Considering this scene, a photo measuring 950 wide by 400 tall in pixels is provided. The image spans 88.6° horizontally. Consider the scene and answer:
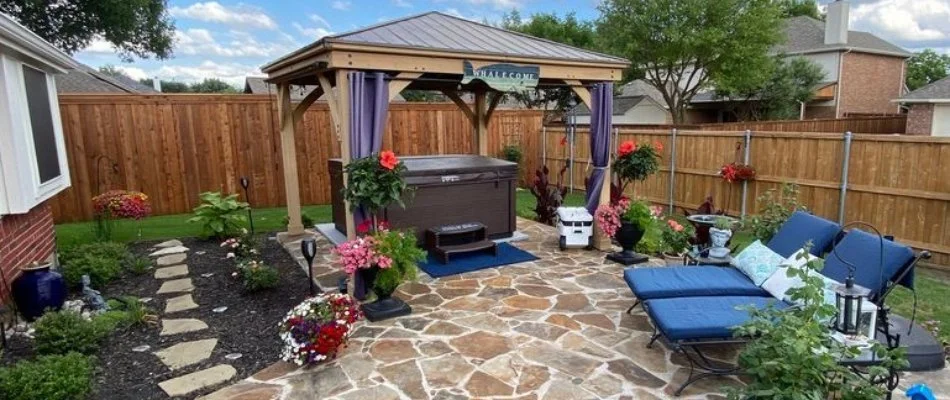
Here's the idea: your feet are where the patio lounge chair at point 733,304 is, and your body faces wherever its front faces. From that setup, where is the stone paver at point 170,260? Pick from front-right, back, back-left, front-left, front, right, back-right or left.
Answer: front-right

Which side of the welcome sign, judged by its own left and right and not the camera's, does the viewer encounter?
front

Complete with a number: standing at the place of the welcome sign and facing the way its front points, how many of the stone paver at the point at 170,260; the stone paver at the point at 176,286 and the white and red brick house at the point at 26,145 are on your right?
3

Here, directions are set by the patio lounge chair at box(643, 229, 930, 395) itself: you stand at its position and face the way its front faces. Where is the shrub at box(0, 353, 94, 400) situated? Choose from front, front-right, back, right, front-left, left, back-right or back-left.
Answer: front

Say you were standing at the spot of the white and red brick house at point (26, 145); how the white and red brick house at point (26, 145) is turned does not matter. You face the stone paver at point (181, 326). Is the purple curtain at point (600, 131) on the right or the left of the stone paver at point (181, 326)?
left

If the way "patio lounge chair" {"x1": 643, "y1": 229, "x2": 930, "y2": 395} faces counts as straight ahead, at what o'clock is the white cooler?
The white cooler is roughly at 3 o'clock from the patio lounge chair.

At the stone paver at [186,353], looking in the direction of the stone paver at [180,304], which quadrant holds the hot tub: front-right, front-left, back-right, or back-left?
front-right

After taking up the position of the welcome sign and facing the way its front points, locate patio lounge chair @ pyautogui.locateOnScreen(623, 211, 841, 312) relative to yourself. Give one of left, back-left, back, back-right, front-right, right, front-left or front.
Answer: front-left

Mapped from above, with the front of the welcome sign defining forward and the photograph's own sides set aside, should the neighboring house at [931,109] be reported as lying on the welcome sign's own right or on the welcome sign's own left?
on the welcome sign's own left

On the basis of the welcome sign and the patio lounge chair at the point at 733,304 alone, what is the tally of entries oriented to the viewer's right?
0

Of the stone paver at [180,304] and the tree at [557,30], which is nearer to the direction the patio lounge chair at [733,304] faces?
the stone paver

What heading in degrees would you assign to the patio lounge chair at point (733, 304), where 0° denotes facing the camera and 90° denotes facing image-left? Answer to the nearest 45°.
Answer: approximately 45°

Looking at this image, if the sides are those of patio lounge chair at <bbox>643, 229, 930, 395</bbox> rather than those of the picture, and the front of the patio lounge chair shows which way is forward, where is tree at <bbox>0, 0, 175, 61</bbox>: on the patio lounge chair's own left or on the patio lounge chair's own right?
on the patio lounge chair's own right

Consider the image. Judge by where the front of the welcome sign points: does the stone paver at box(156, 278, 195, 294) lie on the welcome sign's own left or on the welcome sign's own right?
on the welcome sign's own right

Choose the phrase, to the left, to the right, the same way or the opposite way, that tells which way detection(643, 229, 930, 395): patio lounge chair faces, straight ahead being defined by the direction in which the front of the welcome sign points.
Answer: to the right

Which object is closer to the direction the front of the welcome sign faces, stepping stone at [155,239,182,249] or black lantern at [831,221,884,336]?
the black lantern

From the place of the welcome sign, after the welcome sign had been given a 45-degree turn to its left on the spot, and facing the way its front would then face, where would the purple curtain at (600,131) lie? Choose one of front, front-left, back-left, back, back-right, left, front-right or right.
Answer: left

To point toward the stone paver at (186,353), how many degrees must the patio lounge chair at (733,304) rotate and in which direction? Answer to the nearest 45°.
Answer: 0° — it already faces it

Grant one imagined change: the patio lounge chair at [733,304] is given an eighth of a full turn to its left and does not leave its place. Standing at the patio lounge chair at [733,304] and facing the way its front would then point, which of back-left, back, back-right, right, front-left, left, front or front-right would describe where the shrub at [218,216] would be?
right
